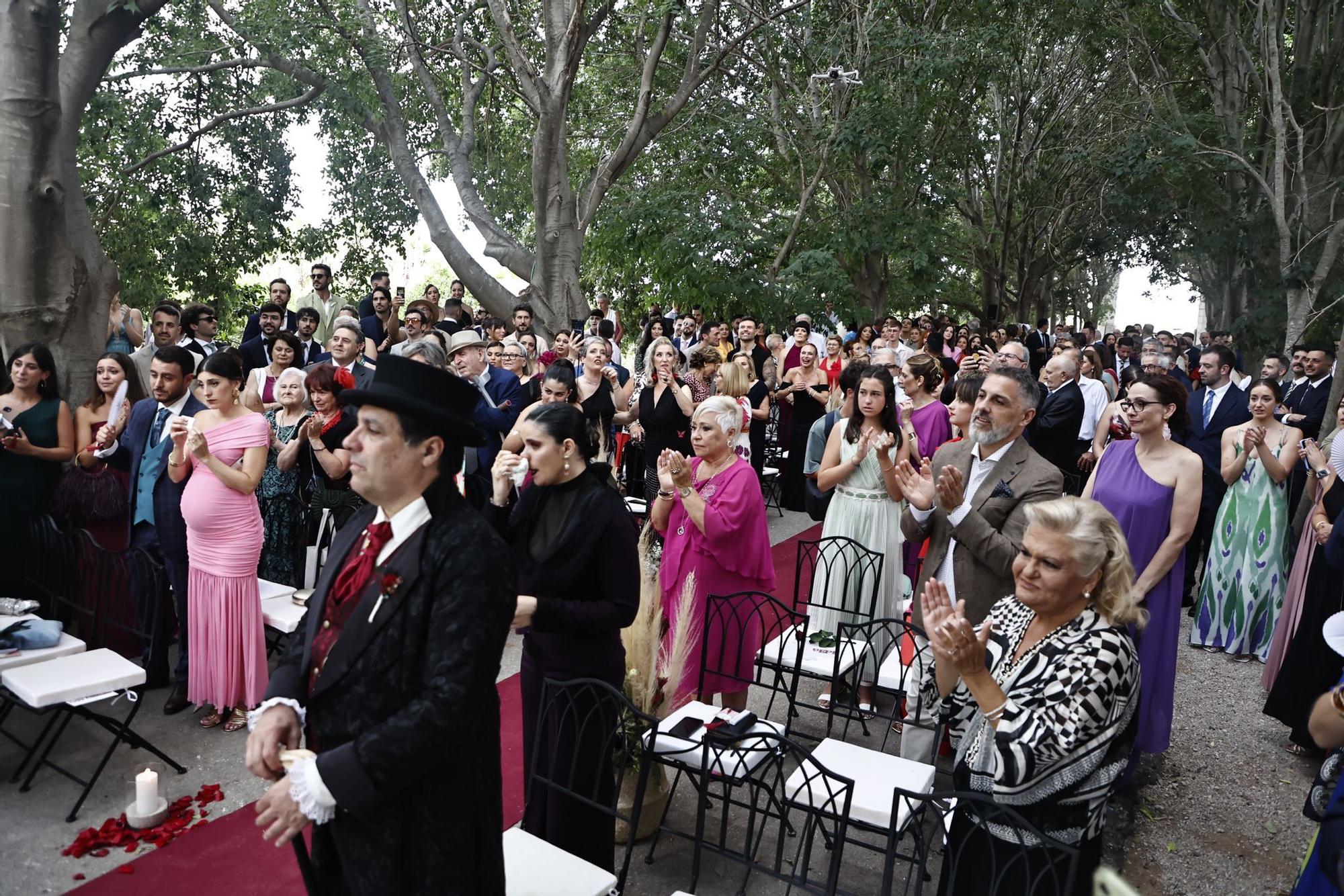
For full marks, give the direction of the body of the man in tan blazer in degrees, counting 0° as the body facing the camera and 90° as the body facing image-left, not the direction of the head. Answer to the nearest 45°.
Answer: approximately 45°

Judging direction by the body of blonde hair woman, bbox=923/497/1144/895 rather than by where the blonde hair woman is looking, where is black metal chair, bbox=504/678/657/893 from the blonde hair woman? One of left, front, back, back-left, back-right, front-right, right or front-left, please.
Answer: front-right

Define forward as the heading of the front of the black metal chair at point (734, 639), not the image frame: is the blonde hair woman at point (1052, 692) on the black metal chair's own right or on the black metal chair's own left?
on the black metal chair's own left

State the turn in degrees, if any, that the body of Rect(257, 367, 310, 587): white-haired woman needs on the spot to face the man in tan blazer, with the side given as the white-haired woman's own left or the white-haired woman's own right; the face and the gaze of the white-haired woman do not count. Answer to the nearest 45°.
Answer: approximately 45° to the white-haired woman's own left

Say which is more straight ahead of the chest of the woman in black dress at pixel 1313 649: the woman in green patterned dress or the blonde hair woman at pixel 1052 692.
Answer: the blonde hair woman

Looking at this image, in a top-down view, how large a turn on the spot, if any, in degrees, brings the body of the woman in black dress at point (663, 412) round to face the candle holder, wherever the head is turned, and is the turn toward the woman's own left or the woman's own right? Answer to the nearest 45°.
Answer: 0° — they already face it

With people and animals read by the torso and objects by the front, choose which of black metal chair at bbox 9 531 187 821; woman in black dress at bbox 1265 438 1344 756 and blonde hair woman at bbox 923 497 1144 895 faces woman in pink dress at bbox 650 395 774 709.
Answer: the woman in black dress

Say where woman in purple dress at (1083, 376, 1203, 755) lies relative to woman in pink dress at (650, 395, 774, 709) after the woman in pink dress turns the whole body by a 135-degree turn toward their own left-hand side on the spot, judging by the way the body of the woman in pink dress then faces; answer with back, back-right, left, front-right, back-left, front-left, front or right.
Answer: front
